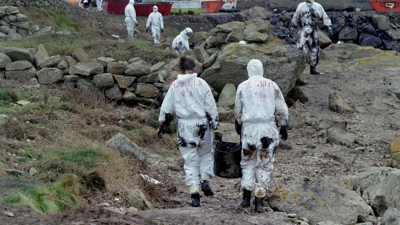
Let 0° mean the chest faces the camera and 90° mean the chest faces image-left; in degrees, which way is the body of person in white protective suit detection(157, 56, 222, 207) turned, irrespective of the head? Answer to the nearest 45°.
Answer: approximately 180°

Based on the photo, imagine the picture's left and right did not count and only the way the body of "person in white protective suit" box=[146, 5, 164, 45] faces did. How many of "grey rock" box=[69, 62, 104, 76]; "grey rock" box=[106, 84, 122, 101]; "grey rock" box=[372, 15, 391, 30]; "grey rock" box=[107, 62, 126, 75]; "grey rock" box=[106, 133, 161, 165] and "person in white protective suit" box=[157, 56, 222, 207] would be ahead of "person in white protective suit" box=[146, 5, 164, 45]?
5

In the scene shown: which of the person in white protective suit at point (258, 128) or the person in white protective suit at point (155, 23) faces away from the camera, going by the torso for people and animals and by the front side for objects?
the person in white protective suit at point (258, 128)

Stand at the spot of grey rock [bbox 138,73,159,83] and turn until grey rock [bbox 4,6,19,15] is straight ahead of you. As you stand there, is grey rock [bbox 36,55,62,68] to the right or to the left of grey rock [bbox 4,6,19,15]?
left

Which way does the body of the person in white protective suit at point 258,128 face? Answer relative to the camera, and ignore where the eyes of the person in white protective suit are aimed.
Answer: away from the camera

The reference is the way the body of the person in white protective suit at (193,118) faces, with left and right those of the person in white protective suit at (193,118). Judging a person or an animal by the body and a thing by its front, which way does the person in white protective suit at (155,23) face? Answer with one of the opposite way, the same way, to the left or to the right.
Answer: the opposite way

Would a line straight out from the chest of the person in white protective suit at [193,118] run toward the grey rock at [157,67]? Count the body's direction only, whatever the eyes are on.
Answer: yes

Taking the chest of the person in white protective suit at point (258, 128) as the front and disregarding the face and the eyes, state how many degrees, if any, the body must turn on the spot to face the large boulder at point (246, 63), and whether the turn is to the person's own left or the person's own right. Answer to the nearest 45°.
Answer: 0° — they already face it

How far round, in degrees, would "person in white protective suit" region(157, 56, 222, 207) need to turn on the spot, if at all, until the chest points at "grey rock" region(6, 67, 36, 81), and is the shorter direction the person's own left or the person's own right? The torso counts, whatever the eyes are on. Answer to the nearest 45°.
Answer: approximately 45° to the person's own left

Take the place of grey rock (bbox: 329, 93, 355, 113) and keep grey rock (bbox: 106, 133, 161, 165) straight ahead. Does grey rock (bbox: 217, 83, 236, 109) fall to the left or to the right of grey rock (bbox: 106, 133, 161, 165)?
right

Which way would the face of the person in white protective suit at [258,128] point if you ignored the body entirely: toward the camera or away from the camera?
away from the camera
